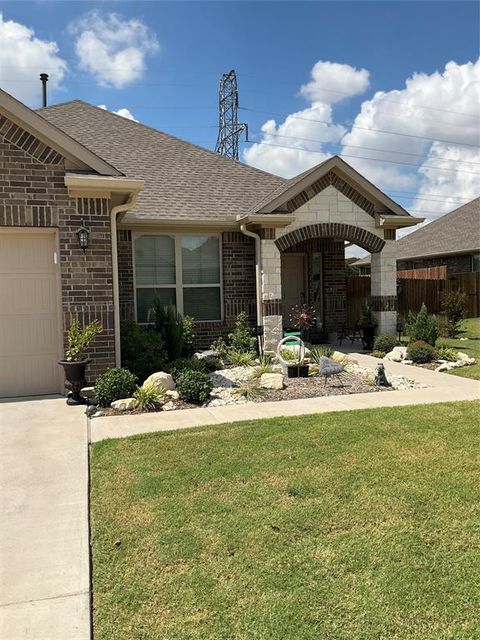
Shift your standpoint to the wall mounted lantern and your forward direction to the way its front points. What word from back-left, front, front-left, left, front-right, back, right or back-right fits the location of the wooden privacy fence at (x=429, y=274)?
back-left

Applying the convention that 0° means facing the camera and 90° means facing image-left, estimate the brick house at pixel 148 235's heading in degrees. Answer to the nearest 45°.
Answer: approximately 0°

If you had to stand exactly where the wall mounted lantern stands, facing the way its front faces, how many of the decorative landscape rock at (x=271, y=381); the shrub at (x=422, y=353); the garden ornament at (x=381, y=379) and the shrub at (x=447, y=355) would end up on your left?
4

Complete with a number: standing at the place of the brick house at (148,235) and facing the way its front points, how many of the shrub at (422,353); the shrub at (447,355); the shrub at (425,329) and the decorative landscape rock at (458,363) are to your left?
4

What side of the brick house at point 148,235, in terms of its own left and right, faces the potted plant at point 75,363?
front

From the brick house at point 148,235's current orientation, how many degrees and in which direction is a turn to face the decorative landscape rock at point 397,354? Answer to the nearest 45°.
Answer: approximately 90° to its left

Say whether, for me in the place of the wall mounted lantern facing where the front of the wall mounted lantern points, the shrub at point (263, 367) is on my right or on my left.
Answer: on my left

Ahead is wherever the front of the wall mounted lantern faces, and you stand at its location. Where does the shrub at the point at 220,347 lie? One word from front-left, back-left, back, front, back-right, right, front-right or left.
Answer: back-left

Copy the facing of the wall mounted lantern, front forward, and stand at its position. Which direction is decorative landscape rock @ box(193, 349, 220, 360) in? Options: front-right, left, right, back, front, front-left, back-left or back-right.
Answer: back-left

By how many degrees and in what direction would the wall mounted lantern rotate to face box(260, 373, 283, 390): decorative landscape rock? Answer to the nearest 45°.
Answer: approximately 90° to its left

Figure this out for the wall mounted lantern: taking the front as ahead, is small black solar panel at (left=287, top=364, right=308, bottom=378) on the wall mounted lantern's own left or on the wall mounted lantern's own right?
on the wall mounted lantern's own left

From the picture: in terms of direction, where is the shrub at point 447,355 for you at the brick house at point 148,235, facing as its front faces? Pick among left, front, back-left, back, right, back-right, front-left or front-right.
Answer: left
